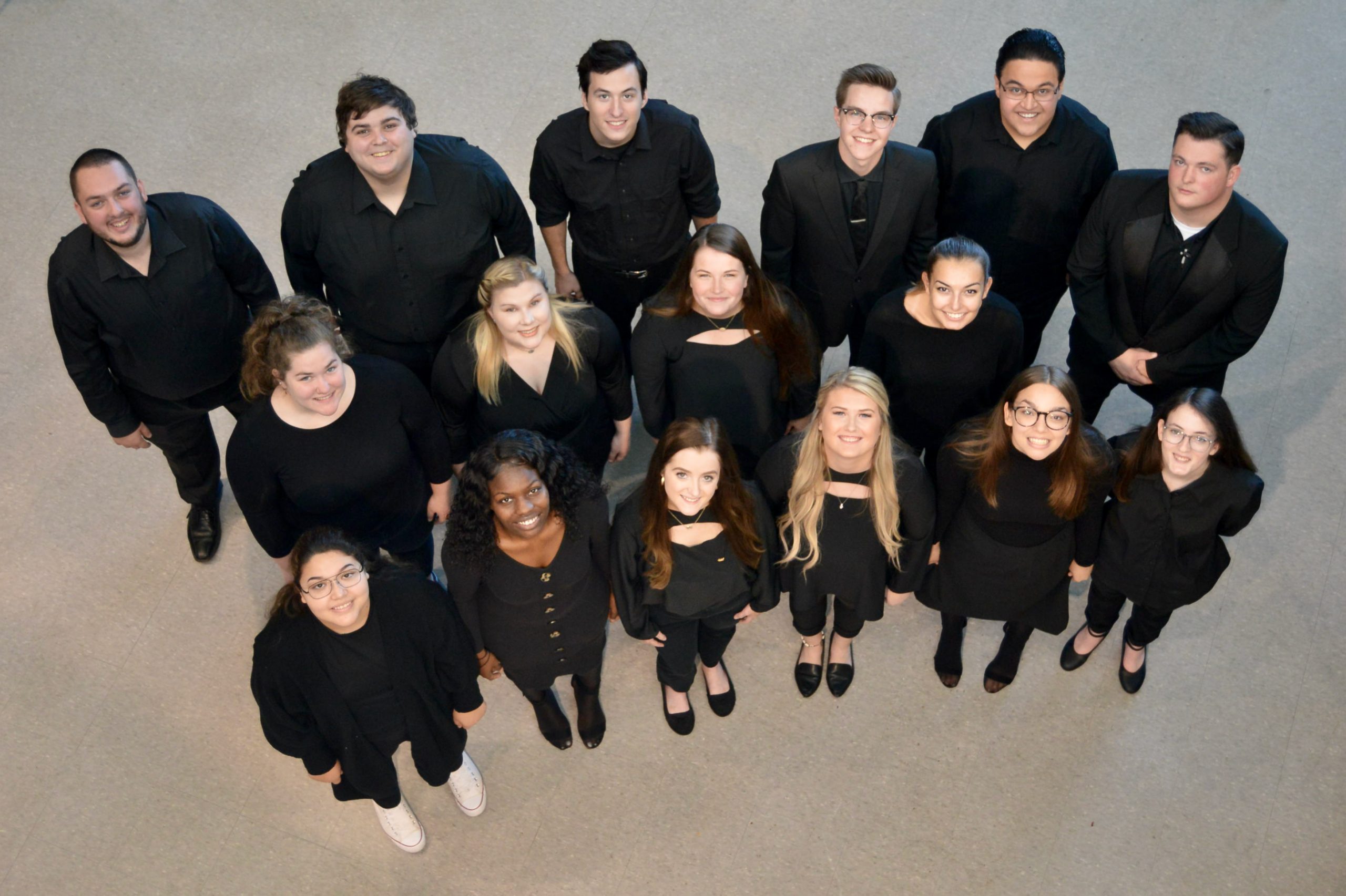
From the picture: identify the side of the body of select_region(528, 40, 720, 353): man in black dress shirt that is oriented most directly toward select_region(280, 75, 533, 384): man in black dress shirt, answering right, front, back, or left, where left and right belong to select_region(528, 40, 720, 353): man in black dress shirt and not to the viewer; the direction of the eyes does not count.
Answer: right

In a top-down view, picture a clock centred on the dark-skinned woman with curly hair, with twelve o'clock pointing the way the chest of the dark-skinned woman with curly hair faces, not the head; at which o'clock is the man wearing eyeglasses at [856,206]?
The man wearing eyeglasses is roughly at 8 o'clock from the dark-skinned woman with curly hair.
